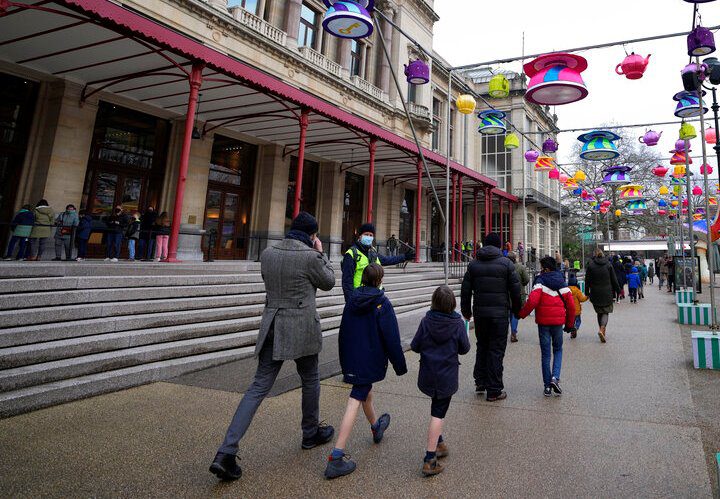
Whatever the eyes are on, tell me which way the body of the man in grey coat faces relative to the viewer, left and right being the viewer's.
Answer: facing away from the viewer and to the right of the viewer

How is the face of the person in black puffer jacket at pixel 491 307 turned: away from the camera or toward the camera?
away from the camera

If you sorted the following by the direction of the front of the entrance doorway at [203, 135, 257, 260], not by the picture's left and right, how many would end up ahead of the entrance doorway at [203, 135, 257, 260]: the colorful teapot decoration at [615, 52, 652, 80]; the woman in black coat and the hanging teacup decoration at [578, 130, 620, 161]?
3

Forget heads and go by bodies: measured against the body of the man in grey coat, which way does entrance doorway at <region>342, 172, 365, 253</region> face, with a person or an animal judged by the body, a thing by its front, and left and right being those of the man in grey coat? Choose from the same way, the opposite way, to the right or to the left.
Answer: to the right

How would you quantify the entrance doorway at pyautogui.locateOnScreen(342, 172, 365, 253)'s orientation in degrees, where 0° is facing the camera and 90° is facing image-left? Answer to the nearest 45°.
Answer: approximately 315°

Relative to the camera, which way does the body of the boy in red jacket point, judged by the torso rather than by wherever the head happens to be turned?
away from the camera
